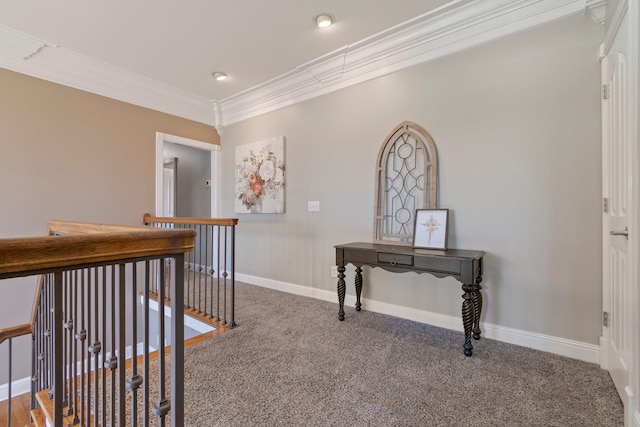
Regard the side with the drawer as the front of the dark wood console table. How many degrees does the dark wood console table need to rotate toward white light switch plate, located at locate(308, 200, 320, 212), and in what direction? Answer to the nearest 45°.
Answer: approximately 90° to its right

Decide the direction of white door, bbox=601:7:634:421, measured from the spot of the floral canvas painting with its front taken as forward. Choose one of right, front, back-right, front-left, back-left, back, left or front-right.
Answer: left

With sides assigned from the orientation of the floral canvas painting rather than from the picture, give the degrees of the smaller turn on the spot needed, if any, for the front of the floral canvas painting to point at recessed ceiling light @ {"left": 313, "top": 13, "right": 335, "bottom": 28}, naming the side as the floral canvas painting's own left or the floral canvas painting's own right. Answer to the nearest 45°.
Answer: approximately 45° to the floral canvas painting's own left

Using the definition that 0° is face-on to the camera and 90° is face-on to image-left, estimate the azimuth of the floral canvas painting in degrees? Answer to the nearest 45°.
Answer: approximately 45°

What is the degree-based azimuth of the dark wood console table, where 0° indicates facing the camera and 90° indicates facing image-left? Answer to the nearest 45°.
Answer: approximately 45°

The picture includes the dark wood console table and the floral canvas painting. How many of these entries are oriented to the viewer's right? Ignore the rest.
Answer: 0

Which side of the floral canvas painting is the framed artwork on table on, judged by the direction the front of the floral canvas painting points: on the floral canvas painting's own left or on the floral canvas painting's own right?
on the floral canvas painting's own left

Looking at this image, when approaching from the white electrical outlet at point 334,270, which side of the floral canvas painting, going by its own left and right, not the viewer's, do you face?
left

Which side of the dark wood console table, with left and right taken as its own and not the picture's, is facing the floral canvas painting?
right

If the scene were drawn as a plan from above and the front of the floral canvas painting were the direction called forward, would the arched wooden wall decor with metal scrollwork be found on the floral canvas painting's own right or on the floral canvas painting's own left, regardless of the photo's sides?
on the floral canvas painting's own left
